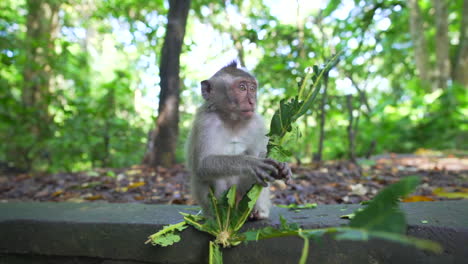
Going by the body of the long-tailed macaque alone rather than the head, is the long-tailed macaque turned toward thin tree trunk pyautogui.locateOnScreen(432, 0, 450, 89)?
no

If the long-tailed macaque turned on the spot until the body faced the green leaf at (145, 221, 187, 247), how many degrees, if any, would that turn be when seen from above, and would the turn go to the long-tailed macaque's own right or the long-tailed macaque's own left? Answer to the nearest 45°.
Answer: approximately 90° to the long-tailed macaque's own right

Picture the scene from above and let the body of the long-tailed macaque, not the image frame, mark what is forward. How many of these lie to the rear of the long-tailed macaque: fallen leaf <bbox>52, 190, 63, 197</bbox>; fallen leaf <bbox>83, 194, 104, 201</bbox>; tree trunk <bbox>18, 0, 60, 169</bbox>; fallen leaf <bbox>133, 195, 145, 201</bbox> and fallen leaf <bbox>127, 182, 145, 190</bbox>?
5

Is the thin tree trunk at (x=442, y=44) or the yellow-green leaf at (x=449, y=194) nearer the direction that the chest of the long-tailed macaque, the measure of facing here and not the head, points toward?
the yellow-green leaf

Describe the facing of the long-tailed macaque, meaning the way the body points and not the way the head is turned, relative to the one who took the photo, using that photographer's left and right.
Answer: facing the viewer and to the right of the viewer

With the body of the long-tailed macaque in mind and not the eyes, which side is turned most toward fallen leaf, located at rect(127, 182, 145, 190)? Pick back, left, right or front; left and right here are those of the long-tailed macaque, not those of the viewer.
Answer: back

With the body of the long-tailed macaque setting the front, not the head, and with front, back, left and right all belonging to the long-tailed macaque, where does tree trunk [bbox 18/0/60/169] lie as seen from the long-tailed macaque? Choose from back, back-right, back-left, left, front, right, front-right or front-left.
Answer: back

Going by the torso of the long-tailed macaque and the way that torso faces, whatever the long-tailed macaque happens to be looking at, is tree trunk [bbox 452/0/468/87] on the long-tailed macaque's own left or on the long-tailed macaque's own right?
on the long-tailed macaque's own left

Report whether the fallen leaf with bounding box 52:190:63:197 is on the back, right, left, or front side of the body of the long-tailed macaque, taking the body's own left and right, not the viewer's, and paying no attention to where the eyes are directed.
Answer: back

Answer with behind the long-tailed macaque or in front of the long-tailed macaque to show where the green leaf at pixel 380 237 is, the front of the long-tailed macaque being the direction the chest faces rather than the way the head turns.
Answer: in front

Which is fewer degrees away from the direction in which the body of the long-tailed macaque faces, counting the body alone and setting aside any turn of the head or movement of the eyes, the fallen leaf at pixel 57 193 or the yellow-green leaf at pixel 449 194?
the yellow-green leaf

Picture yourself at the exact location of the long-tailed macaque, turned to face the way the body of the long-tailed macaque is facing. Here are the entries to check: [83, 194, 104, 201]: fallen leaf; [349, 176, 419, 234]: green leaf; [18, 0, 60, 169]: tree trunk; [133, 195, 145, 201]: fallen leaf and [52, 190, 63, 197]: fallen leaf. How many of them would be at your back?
4

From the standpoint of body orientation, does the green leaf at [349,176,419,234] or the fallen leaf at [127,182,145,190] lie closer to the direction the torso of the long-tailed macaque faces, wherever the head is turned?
the green leaf

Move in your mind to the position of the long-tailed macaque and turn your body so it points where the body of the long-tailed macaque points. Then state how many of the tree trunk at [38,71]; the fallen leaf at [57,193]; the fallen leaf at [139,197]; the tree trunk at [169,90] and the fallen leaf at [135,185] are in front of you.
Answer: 0

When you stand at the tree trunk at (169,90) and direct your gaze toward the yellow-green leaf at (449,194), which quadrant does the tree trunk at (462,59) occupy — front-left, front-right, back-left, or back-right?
front-left

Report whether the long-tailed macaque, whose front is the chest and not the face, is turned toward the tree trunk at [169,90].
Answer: no

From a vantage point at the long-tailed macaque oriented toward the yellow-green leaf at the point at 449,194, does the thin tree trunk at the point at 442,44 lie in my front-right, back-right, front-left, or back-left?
front-left

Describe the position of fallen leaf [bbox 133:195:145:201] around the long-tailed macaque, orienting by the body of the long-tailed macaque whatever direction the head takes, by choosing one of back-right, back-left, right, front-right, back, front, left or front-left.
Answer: back
